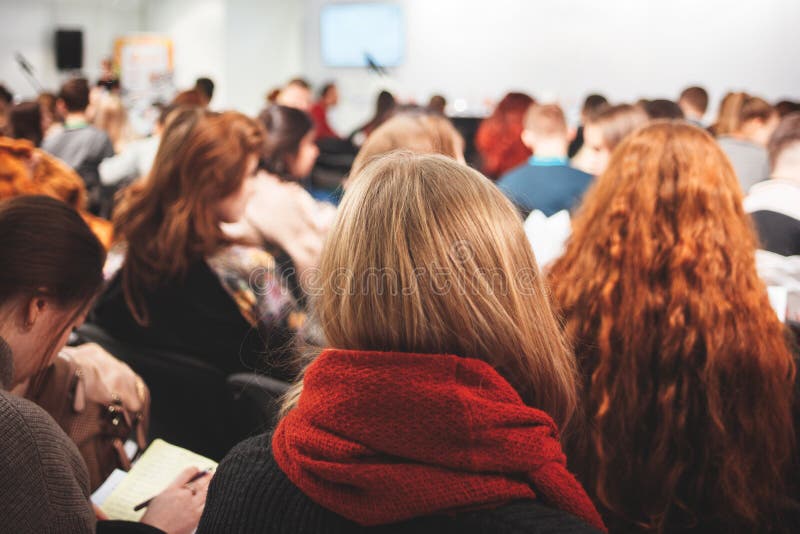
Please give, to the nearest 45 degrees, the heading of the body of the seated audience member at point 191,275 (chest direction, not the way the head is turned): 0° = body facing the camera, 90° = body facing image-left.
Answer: approximately 225°

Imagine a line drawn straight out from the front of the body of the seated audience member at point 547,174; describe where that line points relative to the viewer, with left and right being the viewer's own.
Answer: facing away from the viewer

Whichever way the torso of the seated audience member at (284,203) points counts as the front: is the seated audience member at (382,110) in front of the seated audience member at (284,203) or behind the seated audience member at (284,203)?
in front

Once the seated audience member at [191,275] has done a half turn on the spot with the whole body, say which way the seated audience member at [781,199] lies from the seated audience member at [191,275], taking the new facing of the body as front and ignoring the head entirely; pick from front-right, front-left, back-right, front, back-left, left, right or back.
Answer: back-left

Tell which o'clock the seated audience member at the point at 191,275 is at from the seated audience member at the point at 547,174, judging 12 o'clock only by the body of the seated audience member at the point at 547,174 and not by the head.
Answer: the seated audience member at the point at 191,275 is roughly at 7 o'clock from the seated audience member at the point at 547,174.

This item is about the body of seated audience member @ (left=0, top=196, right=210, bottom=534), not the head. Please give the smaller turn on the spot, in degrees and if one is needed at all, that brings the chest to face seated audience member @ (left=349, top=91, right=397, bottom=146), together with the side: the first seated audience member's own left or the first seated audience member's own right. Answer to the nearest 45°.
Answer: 0° — they already face them

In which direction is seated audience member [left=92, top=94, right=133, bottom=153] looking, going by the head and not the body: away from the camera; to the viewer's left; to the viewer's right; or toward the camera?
away from the camera

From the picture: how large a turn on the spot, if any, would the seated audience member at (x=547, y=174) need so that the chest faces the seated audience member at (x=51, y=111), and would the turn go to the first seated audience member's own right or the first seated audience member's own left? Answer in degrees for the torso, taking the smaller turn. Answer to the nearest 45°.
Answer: approximately 45° to the first seated audience member's own left

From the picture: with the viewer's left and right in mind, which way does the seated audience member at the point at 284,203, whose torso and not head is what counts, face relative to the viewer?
facing away from the viewer and to the right of the viewer

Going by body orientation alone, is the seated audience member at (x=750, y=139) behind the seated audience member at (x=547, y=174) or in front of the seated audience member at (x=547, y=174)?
in front

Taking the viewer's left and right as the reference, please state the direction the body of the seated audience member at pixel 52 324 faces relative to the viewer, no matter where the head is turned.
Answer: facing away from the viewer and to the right of the viewer

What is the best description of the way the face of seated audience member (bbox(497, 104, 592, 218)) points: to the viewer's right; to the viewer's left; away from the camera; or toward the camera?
away from the camera

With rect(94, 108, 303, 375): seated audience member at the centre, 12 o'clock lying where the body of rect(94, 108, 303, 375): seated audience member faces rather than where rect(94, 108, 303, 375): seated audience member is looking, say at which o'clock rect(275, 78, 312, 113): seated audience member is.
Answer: rect(275, 78, 312, 113): seated audience member is roughly at 11 o'clock from rect(94, 108, 303, 375): seated audience member.

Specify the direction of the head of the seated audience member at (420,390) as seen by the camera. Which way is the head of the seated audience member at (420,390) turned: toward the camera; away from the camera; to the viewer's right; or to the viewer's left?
away from the camera
